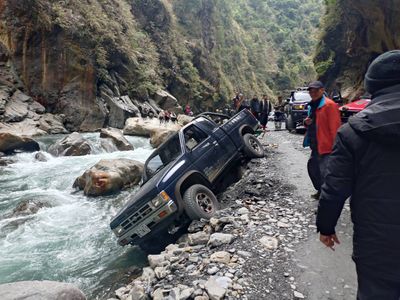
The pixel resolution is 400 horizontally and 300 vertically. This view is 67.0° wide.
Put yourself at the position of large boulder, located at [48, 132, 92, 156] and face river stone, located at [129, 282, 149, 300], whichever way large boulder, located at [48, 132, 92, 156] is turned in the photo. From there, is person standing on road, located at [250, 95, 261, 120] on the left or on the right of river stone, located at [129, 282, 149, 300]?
left

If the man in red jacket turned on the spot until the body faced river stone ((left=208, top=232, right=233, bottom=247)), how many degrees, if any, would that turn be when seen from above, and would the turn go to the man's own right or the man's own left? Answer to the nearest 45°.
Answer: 0° — they already face it

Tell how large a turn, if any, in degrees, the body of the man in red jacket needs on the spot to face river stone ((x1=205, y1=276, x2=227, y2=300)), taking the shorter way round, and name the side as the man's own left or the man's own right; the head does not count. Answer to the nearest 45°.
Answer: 0° — they already face it

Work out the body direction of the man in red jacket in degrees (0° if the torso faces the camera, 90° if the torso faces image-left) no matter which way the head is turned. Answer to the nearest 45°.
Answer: approximately 45°

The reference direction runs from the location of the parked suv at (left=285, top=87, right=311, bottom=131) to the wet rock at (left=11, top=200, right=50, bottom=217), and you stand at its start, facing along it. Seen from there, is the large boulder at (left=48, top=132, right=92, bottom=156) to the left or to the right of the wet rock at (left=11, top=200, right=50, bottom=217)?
right

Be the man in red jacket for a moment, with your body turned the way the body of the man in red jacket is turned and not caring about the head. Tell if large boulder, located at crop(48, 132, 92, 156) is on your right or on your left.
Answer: on your right

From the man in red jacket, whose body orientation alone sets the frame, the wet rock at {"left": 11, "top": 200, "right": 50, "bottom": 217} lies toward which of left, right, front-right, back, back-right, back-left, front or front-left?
front-right

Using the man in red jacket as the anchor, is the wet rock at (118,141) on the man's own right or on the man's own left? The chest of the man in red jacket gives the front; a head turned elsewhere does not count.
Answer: on the man's own right

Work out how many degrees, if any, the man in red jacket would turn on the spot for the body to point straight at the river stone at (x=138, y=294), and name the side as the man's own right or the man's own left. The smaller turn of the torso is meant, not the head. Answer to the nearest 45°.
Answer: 0° — they already face it
